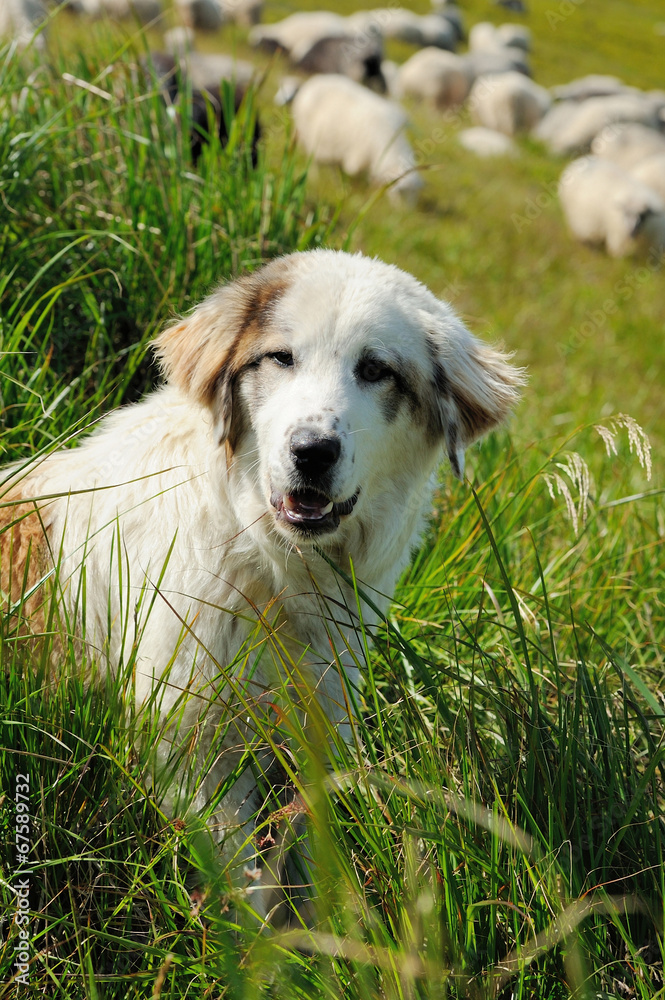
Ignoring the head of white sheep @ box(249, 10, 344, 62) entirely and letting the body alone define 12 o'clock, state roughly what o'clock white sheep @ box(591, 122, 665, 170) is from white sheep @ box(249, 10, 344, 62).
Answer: white sheep @ box(591, 122, 665, 170) is roughly at 7 o'clock from white sheep @ box(249, 10, 344, 62).

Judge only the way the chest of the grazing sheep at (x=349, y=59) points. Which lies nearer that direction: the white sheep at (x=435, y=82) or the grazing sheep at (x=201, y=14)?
the white sheep

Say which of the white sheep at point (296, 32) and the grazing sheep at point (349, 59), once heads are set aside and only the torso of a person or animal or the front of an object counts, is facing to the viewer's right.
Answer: the grazing sheep

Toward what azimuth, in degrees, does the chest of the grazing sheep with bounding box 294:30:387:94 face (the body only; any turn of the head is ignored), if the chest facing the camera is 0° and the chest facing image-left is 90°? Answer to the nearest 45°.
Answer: approximately 270°

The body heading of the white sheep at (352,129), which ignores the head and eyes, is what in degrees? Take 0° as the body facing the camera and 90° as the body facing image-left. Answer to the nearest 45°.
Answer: approximately 315°

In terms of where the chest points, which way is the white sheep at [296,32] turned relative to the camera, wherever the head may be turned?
to the viewer's left
